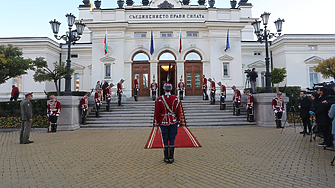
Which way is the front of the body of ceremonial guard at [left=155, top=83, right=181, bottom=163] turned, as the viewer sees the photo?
away from the camera

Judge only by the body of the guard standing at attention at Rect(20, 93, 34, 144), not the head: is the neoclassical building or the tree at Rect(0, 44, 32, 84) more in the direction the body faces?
the neoclassical building

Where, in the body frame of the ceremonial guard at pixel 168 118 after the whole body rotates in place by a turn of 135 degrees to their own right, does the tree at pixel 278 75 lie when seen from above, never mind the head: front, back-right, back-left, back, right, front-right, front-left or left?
left

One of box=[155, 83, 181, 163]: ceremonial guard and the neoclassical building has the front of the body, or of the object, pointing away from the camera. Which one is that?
the ceremonial guard

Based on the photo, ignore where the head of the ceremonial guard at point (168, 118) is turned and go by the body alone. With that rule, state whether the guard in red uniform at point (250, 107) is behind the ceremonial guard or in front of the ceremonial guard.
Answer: in front

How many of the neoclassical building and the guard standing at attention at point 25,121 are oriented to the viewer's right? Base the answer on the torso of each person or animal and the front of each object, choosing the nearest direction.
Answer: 1

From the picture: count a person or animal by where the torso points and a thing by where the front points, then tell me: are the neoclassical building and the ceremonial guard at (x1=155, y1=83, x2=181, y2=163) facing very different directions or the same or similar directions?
very different directions

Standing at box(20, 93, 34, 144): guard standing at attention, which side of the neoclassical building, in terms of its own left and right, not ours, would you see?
front

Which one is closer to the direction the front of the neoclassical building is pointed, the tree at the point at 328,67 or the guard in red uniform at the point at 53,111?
the guard in red uniform

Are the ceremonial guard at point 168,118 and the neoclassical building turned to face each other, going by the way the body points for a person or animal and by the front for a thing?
yes

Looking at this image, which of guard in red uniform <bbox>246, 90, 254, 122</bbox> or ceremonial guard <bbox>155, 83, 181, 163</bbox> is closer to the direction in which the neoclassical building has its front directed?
the ceremonial guard

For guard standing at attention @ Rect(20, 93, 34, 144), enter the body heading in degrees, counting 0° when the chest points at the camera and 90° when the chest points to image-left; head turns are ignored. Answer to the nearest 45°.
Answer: approximately 270°

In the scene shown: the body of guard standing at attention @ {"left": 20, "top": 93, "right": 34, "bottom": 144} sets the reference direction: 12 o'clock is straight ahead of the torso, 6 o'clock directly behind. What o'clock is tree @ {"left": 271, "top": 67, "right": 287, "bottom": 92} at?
The tree is roughly at 12 o'clock from the guard standing at attention.

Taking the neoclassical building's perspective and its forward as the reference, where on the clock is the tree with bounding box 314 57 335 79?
The tree is roughly at 9 o'clock from the neoclassical building.

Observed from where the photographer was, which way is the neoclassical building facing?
facing the viewer

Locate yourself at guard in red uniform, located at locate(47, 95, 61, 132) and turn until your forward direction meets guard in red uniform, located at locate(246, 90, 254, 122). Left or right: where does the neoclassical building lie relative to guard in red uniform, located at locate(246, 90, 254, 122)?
left
